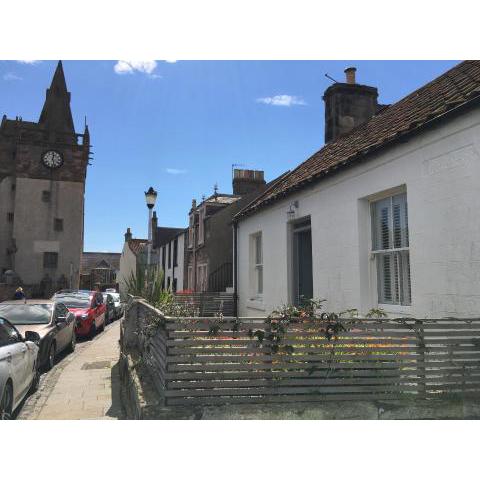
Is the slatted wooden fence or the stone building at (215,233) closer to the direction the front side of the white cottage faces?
the slatted wooden fence

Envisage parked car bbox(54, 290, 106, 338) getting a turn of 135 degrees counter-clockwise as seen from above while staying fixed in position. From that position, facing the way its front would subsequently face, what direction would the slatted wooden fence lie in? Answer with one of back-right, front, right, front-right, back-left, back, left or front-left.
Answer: right

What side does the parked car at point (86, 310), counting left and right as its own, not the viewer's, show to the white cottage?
left

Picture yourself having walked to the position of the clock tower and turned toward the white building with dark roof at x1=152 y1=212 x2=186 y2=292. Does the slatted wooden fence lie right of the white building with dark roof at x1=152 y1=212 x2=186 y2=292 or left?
right

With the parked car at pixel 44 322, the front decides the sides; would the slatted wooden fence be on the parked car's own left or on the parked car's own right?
on the parked car's own left

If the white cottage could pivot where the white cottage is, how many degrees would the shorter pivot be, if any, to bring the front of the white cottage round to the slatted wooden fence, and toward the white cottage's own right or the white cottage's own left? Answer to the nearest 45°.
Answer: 0° — it already faces it

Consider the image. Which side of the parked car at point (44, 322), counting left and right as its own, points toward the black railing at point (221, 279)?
back

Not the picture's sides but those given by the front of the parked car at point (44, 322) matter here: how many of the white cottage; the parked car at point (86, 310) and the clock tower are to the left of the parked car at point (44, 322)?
1

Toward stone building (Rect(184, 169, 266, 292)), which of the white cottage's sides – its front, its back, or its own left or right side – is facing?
right
